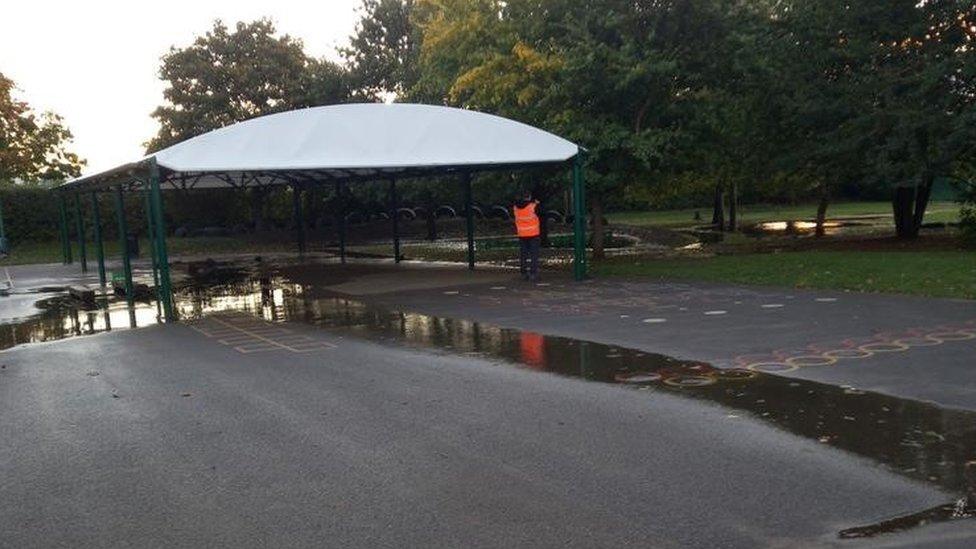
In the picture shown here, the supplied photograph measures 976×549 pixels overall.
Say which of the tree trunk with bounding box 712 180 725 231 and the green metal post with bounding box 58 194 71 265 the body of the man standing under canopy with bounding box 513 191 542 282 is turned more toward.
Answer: the tree trunk

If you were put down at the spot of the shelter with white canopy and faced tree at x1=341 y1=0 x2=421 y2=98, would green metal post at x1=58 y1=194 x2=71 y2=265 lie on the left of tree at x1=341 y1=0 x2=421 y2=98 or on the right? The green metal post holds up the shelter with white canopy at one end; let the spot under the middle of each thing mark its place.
left

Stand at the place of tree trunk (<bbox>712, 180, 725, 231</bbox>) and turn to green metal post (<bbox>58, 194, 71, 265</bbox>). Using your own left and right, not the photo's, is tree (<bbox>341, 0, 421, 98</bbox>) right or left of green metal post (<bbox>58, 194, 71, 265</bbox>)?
right

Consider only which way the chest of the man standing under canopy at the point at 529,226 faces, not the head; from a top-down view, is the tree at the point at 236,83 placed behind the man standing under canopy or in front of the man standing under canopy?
in front

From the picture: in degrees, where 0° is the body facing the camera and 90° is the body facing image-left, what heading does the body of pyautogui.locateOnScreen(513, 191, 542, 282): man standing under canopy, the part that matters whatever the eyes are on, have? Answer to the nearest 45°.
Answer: approximately 180°

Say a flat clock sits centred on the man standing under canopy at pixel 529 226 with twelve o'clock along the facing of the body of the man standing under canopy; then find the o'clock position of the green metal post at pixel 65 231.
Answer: The green metal post is roughly at 10 o'clock from the man standing under canopy.

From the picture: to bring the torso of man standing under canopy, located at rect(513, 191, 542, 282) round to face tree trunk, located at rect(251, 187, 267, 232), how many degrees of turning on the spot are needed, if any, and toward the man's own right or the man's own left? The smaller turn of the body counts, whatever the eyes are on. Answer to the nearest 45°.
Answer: approximately 45° to the man's own left

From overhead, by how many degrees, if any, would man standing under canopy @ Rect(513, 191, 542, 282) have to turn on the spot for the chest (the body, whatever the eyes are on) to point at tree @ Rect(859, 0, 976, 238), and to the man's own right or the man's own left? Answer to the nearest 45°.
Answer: approximately 90° to the man's own right

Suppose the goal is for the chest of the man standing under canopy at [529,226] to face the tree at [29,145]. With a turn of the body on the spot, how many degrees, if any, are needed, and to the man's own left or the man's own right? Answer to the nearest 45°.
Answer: approximately 45° to the man's own left
